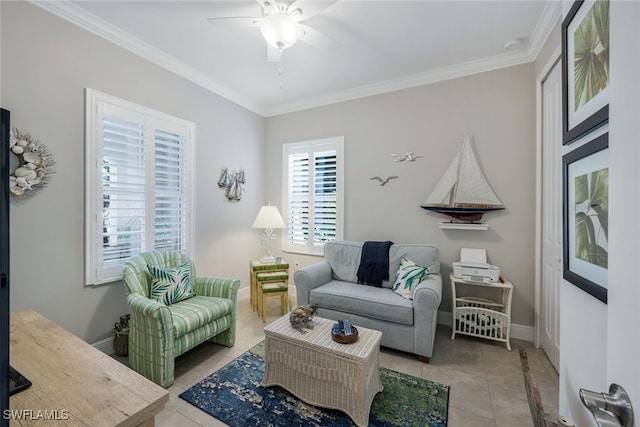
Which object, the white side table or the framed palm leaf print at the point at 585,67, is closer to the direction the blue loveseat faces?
the framed palm leaf print

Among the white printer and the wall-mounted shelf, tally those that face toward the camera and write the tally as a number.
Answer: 2

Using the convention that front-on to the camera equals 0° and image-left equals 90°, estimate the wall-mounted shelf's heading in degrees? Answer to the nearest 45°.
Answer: approximately 0°

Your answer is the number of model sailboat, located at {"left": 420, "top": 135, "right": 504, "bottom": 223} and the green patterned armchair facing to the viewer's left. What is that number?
1

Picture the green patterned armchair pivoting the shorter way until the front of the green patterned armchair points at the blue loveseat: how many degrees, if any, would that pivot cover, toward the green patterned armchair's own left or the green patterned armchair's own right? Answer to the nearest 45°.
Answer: approximately 45° to the green patterned armchair's own left

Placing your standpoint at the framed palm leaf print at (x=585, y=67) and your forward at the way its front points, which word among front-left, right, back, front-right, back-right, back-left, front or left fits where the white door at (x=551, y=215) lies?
back-right

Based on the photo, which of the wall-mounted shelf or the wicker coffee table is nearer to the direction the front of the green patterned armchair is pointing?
the wicker coffee table

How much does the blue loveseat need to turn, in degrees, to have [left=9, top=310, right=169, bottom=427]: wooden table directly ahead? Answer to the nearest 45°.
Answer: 0° — it already faces it

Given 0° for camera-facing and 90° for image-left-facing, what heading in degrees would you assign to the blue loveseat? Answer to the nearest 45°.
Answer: approximately 45°

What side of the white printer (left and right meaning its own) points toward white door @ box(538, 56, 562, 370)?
left

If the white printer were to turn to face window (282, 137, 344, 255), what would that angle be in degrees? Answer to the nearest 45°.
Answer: approximately 90° to its right

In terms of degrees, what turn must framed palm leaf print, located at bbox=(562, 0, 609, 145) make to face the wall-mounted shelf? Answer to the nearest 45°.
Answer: approximately 90° to its right

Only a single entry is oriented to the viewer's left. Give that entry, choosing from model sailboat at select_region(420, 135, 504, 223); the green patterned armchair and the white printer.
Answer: the model sailboat

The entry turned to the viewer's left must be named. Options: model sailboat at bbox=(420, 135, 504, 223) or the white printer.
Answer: the model sailboat
